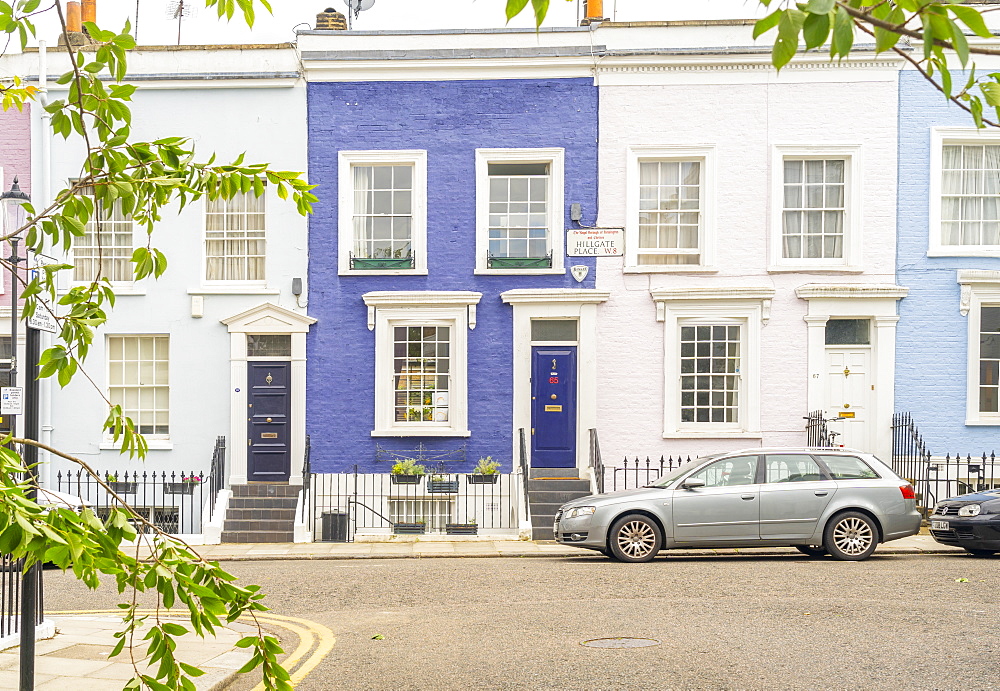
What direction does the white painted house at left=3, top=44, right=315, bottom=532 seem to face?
toward the camera

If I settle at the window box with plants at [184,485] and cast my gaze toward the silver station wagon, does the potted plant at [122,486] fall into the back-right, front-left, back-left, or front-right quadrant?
back-right

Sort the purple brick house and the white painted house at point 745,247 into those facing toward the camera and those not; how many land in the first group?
2

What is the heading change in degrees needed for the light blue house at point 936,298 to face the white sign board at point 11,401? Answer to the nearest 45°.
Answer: approximately 45° to its right

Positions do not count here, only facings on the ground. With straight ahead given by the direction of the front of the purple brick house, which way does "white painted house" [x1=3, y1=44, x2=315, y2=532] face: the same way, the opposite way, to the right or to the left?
the same way

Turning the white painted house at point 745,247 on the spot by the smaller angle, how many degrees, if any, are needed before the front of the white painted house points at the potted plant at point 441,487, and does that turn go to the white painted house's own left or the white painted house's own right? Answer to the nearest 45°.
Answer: approximately 90° to the white painted house's own right

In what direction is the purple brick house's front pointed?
toward the camera

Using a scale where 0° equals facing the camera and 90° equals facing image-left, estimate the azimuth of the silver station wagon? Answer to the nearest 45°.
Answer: approximately 90°

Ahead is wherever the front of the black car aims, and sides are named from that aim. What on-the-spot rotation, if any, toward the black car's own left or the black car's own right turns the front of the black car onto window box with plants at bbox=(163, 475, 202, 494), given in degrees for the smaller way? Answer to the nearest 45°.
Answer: approximately 45° to the black car's own right

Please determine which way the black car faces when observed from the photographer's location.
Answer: facing the viewer and to the left of the viewer
